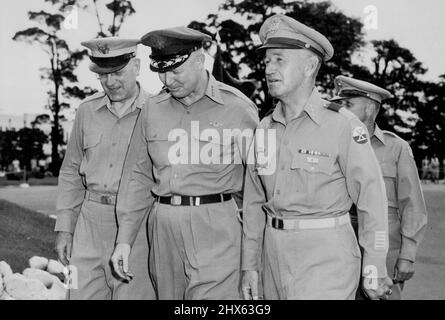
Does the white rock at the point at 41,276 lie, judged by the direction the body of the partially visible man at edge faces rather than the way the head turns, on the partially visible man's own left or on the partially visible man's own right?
on the partially visible man's own right

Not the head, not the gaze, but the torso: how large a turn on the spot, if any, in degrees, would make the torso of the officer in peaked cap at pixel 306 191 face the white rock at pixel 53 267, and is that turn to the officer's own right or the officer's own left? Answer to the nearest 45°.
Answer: approximately 90° to the officer's own right

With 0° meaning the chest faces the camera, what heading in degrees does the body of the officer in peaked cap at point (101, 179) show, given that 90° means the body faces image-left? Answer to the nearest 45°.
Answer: approximately 0°

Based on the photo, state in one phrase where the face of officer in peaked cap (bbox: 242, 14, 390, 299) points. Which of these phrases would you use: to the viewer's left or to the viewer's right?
to the viewer's left

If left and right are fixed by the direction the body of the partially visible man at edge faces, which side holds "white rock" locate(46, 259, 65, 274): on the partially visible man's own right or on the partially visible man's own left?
on the partially visible man's own right

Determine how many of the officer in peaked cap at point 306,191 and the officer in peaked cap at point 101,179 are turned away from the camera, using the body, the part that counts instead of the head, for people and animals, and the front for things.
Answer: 0

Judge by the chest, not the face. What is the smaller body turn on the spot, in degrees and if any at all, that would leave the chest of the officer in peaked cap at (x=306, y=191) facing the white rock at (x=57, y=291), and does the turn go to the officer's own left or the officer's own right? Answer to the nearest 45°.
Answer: approximately 90° to the officer's own right

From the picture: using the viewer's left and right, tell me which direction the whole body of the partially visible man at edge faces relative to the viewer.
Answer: facing the viewer and to the left of the viewer

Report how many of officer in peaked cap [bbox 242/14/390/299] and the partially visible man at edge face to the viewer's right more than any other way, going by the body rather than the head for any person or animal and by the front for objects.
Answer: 0

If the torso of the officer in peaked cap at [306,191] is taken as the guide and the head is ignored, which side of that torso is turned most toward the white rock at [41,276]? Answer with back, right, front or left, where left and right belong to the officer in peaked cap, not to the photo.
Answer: right

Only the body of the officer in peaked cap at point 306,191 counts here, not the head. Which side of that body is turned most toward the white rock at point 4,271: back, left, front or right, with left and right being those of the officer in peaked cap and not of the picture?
right
